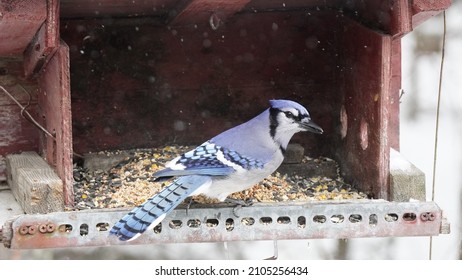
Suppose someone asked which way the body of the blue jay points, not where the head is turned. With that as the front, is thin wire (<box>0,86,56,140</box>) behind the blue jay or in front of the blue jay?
behind

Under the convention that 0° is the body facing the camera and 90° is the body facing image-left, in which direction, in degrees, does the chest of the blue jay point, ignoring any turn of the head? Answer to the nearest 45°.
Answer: approximately 270°
